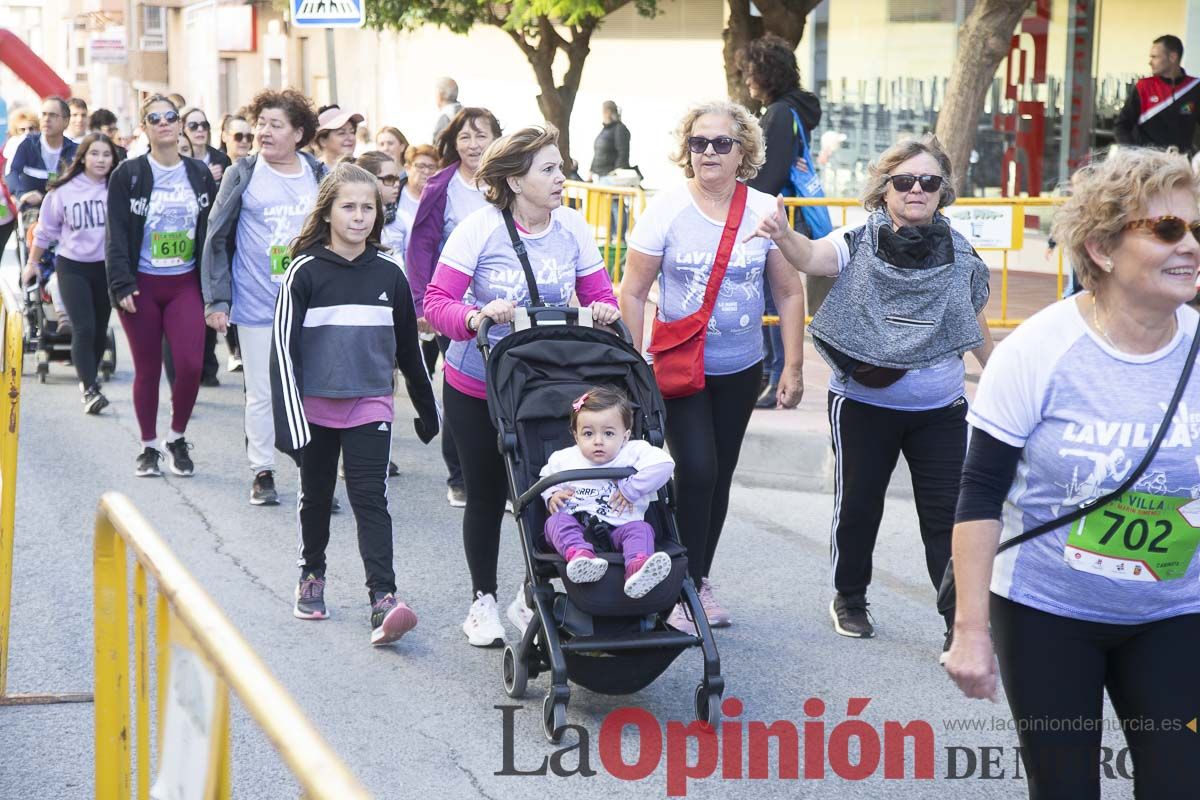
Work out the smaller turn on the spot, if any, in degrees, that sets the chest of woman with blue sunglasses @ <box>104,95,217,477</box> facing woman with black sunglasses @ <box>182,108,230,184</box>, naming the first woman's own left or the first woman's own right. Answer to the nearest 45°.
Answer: approximately 180°

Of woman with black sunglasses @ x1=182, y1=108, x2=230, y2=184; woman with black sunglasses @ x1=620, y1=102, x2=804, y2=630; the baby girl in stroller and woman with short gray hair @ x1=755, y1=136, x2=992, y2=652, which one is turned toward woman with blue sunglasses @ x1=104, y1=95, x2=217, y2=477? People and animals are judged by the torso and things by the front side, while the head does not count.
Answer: woman with black sunglasses @ x1=182, y1=108, x2=230, y2=184

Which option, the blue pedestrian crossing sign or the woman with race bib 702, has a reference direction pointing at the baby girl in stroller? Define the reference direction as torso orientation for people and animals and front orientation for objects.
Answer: the blue pedestrian crossing sign

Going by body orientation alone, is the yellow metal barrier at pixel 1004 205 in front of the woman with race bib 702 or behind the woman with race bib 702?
behind

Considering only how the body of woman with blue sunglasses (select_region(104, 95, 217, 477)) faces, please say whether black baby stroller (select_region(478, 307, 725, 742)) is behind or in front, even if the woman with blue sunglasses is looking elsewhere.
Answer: in front

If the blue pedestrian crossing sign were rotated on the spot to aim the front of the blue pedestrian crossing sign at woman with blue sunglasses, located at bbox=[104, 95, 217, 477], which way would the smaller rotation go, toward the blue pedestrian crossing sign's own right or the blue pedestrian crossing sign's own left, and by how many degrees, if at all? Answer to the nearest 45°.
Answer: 0° — it already faces them
